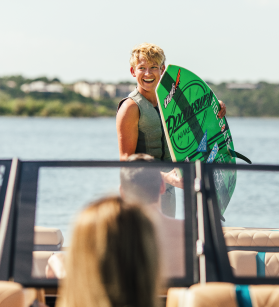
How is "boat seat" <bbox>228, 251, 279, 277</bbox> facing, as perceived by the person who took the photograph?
facing the viewer

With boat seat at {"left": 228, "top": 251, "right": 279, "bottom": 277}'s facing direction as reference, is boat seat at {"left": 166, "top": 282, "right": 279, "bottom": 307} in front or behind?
in front

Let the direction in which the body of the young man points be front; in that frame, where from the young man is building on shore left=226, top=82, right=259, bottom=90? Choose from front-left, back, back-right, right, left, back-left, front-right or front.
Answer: back-left

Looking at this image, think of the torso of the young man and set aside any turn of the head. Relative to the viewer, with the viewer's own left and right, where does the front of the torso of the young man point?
facing the viewer and to the right of the viewer

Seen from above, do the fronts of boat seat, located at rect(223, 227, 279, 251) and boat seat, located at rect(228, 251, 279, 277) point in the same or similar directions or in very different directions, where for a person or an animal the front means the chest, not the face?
same or similar directions

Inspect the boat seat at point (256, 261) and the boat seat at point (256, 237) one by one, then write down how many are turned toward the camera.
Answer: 2

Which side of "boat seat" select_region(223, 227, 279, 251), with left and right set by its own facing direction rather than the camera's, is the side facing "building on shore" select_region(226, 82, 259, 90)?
back

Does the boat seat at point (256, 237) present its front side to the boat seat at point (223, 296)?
yes
